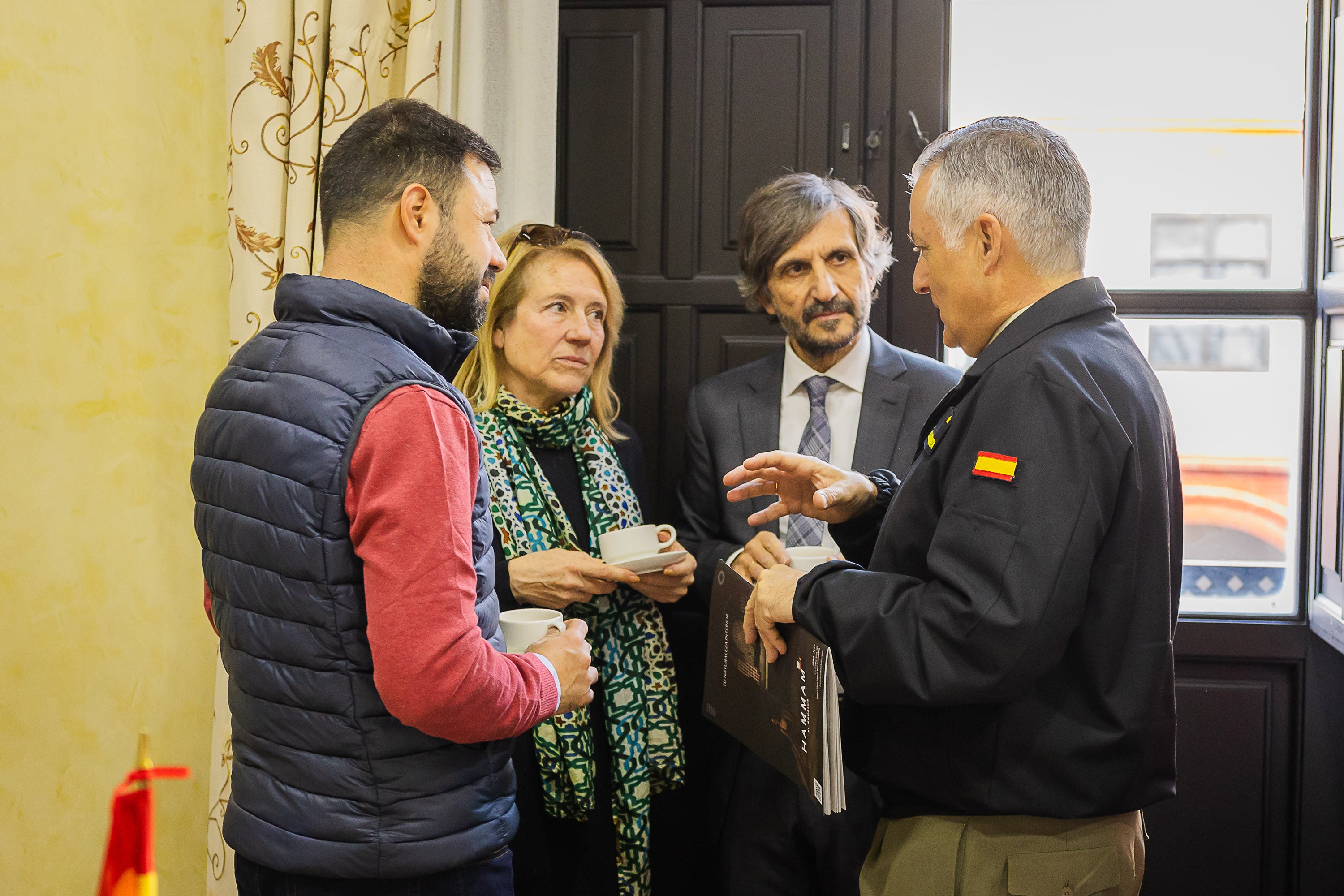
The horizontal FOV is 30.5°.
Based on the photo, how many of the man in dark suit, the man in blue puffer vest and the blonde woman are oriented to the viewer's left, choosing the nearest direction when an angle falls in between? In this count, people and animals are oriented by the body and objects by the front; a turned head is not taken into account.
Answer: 0

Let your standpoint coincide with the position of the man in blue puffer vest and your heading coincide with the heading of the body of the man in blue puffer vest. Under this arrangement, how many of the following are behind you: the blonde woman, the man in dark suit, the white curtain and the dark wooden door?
0

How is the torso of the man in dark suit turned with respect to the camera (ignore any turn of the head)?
toward the camera

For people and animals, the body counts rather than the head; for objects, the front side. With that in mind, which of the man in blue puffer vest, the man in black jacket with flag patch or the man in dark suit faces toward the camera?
the man in dark suit

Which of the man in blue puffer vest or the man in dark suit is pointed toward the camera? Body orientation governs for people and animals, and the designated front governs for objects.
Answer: the man in dark suit

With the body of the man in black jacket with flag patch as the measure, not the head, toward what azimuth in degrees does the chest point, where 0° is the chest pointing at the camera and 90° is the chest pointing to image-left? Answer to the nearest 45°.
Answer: approximately 90°

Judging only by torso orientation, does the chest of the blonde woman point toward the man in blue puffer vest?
no

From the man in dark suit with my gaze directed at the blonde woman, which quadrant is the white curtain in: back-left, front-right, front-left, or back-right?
front-right

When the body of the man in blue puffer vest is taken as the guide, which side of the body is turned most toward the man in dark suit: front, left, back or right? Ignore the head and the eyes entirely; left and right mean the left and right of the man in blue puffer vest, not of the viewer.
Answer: front

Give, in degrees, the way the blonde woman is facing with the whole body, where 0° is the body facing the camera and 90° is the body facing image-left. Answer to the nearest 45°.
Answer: approximately 315°
